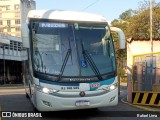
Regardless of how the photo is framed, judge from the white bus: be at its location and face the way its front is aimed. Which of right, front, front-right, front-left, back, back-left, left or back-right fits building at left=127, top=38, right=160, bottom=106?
front-left

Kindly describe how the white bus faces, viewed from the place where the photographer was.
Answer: facing the viewer
